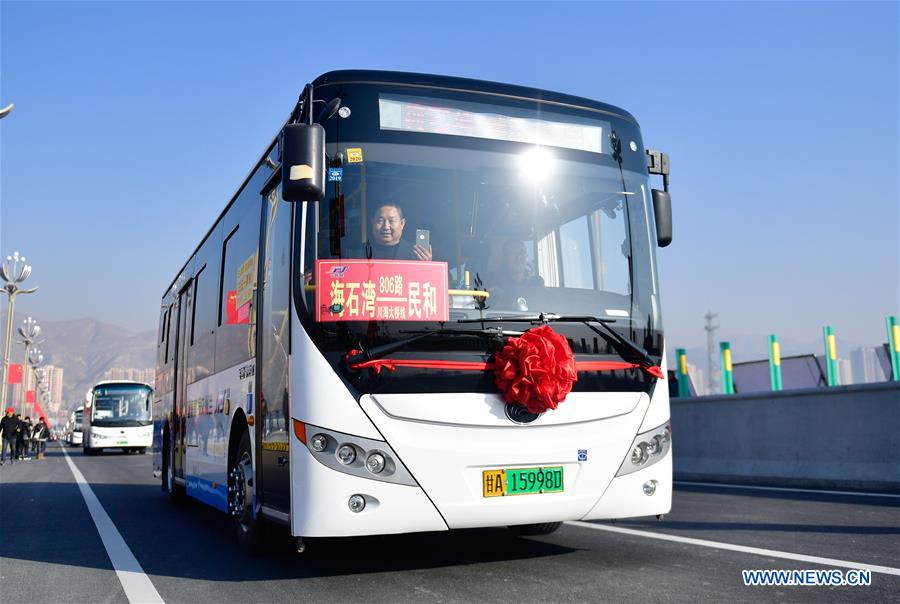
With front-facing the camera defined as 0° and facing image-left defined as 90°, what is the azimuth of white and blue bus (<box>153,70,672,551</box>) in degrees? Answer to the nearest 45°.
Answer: approximately 315°

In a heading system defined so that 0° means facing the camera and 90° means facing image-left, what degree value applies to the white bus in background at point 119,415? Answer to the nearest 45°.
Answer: approximately 0°

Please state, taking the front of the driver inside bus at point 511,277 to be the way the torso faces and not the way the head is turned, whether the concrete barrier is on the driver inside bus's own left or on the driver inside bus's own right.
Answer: on the driver inside bus's own left

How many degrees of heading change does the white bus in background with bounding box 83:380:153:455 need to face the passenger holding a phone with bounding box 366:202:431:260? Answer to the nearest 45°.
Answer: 0° — it already faces them

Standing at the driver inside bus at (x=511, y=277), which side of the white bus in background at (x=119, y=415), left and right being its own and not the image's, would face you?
front

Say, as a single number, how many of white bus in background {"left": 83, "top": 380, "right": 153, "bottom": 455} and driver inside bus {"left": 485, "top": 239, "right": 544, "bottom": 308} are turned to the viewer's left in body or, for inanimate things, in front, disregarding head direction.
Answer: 0

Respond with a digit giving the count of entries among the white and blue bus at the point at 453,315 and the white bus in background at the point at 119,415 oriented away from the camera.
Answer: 0

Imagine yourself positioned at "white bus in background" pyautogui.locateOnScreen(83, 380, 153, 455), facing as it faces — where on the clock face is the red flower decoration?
The red flower decoration is roughly at 12 o'clock from the white bus in background.

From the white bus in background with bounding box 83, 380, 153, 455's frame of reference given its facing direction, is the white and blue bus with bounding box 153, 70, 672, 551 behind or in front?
in front

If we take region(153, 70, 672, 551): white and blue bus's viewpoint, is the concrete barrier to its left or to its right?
on its left

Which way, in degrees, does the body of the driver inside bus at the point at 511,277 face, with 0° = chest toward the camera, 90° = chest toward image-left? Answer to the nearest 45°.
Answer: approximately 315°

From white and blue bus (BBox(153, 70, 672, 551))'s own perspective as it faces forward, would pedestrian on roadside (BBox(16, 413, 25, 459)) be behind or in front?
behind
